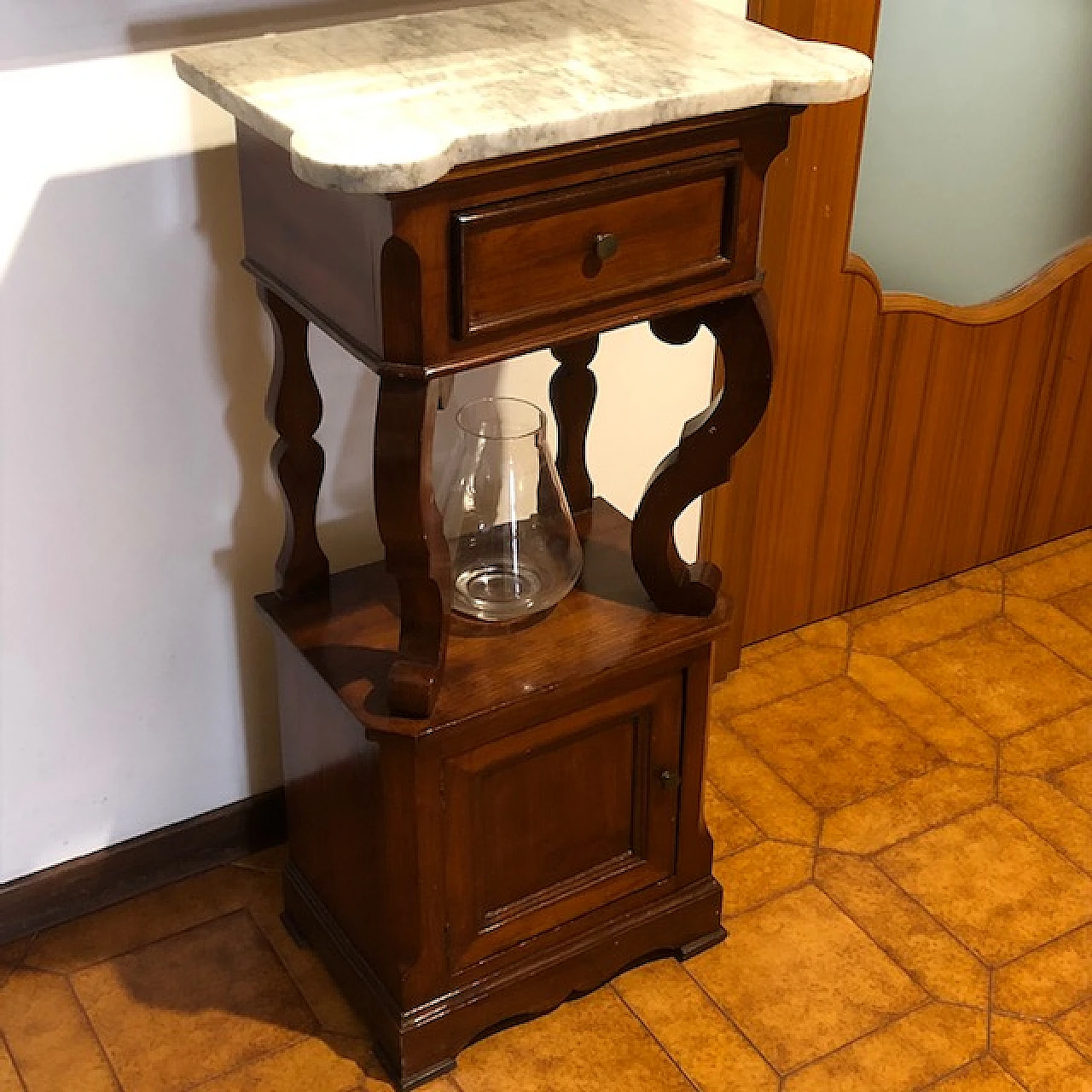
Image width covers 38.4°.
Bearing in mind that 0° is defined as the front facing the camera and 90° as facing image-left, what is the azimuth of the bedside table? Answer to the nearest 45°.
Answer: approximately 315°
